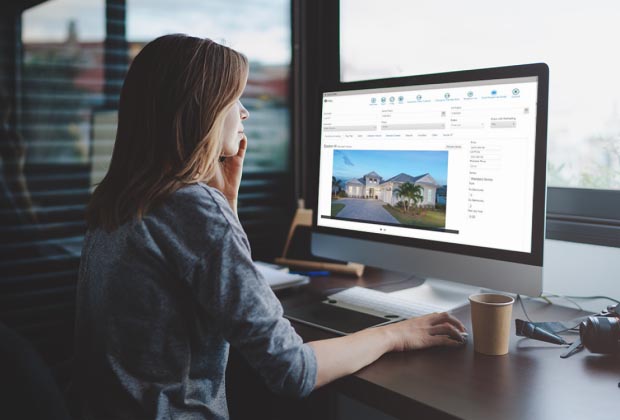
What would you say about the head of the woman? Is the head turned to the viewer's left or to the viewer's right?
to the viewer's right

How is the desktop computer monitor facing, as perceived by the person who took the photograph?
facing the viewer and to the left of the viewer

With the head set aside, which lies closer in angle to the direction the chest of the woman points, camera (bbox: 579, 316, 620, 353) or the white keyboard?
the white keyboard

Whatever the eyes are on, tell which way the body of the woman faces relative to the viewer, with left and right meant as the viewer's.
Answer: facing away from the viewer and to the right of the viewer

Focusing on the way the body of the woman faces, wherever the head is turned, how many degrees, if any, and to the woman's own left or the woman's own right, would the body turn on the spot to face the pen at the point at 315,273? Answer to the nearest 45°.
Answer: approximately 45° to the woman's own left

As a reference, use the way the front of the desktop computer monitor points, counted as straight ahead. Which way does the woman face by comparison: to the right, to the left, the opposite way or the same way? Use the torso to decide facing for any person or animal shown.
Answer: the opposite way
